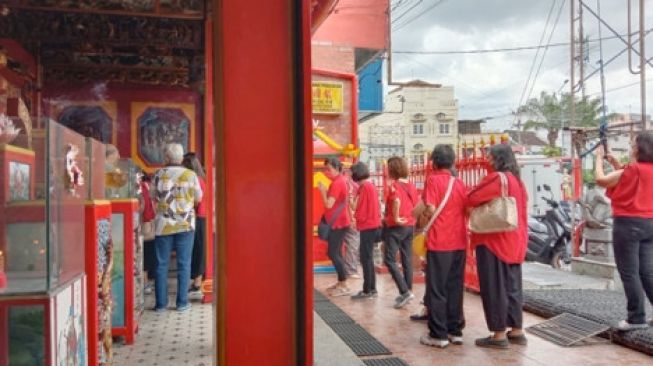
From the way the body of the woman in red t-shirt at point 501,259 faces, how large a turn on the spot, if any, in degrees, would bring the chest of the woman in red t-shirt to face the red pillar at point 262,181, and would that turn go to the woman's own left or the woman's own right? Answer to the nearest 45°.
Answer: approximately 135° to the woman's own left

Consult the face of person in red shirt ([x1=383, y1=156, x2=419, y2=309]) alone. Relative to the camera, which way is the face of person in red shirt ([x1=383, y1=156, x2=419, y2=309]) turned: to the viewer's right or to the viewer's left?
to the viewer's left

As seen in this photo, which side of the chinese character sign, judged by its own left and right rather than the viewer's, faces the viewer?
front

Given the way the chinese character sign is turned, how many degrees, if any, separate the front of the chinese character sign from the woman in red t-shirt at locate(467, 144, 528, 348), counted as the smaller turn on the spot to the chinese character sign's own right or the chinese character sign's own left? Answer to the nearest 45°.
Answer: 0° — it already faces them

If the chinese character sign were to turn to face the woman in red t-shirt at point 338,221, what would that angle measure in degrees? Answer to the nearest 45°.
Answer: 0° — it already faces them

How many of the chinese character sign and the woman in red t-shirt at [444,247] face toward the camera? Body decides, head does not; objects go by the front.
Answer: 1

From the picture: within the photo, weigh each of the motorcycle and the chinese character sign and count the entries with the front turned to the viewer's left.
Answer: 0

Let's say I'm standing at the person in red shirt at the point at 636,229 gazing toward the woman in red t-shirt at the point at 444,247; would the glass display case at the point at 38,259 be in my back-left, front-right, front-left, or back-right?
front-left

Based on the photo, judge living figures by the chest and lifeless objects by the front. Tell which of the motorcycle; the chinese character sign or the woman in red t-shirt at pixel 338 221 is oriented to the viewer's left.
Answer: the woman in red t-shirt

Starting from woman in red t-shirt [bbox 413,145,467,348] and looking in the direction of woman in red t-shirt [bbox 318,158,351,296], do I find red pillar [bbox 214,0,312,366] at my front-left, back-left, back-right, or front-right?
back-left

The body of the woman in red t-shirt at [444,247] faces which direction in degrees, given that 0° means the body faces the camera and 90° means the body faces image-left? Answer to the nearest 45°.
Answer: approximately 135°

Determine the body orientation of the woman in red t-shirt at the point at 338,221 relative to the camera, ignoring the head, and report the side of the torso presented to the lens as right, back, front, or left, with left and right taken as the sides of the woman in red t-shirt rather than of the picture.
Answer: left
